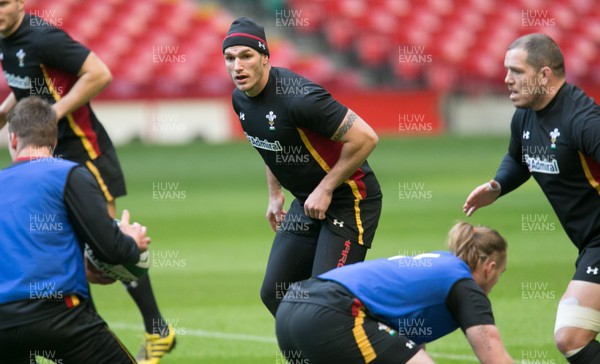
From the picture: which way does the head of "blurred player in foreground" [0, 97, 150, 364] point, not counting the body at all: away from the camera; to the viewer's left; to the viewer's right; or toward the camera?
away from the camera

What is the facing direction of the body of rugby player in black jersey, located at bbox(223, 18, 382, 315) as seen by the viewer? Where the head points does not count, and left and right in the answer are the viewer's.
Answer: facing the viewer and to the left of the viewer

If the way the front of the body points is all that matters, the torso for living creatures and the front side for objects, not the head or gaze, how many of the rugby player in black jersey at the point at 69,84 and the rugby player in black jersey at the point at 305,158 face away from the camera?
0

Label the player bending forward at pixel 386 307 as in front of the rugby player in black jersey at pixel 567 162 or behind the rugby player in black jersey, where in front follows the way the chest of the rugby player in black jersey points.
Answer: in front

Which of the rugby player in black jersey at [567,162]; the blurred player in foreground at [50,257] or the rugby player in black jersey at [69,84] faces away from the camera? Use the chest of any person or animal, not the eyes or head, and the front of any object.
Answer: the blurred player in foreground

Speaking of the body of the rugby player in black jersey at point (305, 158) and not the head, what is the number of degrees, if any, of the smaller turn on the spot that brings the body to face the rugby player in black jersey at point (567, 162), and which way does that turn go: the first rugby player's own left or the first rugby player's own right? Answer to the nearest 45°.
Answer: approximately 135° to the first rugby player's own left

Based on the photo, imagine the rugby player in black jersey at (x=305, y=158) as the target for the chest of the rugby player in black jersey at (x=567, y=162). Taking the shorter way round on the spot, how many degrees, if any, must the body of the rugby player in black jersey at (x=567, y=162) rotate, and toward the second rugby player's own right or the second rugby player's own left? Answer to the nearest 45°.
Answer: approximately 45° to the second rugby player's own right

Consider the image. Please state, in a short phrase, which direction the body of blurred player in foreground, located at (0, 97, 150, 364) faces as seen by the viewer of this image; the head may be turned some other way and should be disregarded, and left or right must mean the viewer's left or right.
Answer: facing away from the viewer

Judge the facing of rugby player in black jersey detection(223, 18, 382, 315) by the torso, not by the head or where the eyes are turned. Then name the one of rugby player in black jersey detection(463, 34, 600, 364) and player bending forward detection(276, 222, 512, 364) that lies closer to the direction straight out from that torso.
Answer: the player bending forward

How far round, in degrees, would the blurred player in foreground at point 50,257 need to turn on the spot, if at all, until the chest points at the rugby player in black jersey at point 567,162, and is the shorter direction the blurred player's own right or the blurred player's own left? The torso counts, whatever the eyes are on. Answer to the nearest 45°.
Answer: approximately 90° to the blurred player's own right

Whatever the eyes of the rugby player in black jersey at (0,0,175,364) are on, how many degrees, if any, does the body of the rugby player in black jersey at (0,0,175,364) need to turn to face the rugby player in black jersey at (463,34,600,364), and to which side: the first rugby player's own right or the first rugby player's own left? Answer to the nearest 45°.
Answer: approximately 90° to the first rugby player's own left

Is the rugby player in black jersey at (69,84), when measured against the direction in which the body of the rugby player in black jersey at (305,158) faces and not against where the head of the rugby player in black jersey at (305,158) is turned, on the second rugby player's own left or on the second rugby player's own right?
on the second rugby player's own right

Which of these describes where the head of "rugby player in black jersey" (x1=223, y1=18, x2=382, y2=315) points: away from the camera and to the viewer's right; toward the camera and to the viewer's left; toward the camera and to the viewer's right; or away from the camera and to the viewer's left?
toward the camera and to the viewer's left

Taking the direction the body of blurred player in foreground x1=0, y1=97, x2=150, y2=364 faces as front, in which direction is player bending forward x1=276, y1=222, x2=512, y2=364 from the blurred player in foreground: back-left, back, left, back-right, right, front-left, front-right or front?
right

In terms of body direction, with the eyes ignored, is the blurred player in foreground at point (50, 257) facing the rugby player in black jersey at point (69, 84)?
yes
